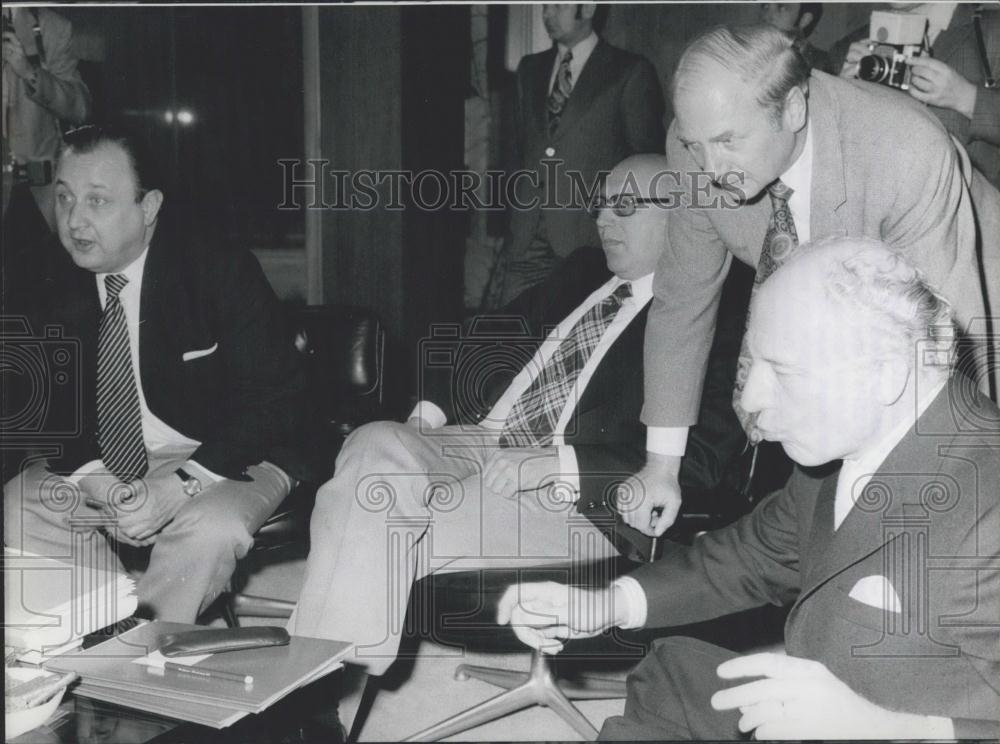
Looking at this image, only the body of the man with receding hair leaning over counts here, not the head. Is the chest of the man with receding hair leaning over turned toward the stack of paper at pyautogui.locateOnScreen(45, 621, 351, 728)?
yes

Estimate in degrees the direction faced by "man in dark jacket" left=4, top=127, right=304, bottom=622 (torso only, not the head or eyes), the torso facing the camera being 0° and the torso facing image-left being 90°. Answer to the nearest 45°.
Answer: approximately 45°

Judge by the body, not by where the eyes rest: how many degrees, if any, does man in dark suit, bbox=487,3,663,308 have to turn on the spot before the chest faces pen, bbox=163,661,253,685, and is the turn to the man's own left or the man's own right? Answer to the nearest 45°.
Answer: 0° — they already face it

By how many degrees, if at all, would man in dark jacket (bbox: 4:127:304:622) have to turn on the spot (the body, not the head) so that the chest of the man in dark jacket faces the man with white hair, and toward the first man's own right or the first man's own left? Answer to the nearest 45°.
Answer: approximately 90° to the first man's own left
